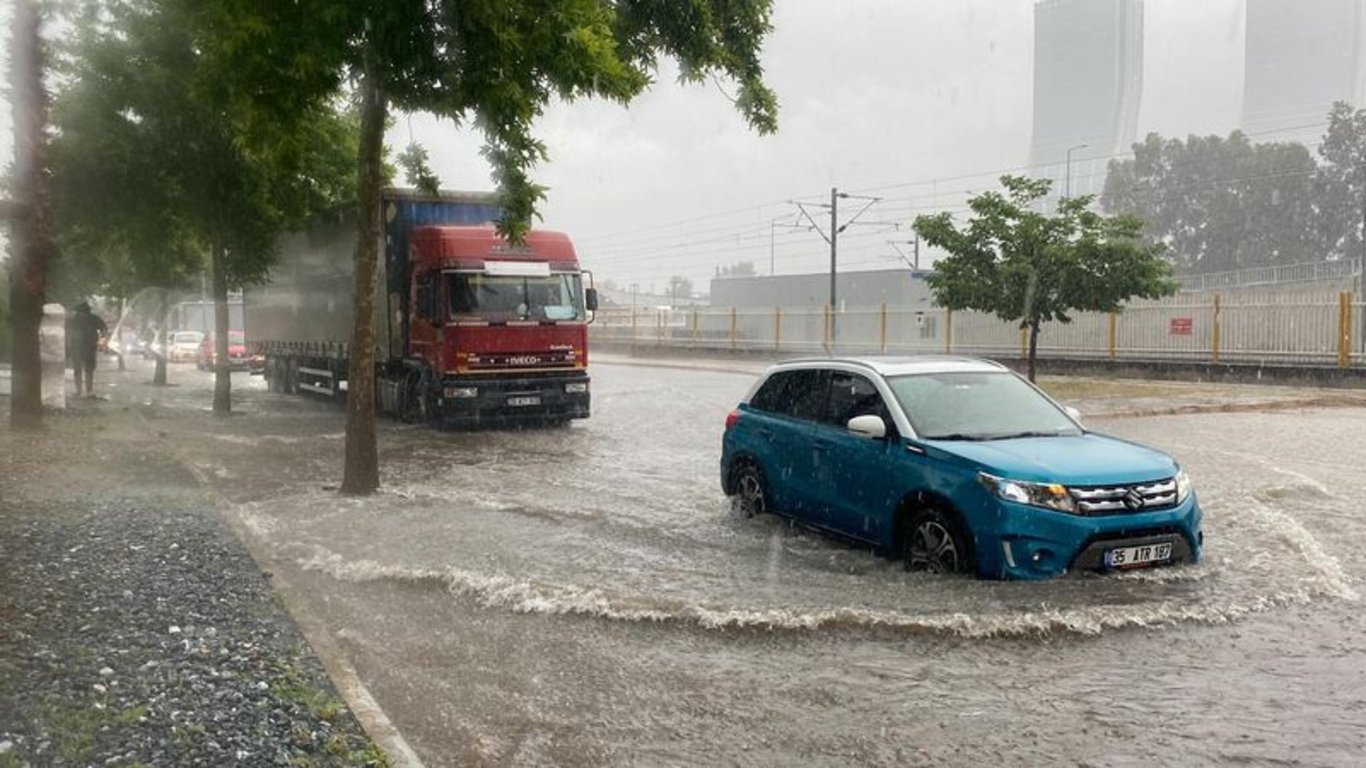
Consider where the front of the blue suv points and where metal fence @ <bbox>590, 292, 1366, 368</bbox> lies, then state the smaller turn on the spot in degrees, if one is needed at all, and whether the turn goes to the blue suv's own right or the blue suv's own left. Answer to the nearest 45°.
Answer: approximately 135° to the blue suv's own left

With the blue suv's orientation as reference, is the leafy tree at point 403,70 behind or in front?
behind

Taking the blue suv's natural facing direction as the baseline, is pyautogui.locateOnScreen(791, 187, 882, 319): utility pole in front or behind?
behind

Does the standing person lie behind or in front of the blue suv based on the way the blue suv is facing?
behind

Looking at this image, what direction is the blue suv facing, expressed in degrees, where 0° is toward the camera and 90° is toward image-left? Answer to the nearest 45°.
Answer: approximately 315°

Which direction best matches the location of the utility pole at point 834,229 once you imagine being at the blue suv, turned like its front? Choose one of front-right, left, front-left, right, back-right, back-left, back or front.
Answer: back-left

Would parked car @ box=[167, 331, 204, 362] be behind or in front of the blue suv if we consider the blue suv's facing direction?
behind

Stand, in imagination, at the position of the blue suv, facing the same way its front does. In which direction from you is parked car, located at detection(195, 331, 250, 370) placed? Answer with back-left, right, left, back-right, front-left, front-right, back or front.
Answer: back

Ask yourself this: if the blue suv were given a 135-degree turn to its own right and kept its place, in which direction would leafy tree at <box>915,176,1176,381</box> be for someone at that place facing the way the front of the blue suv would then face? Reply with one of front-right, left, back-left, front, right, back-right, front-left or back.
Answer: right

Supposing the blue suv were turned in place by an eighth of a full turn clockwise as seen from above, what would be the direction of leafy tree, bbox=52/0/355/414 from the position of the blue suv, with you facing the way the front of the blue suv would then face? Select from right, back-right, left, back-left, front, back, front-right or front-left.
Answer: back-right

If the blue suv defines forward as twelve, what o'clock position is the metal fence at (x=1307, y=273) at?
The metal fence is roughly at 8 o'clock from the blue suv.

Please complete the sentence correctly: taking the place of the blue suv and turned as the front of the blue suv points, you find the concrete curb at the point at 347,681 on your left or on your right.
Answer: on your right
